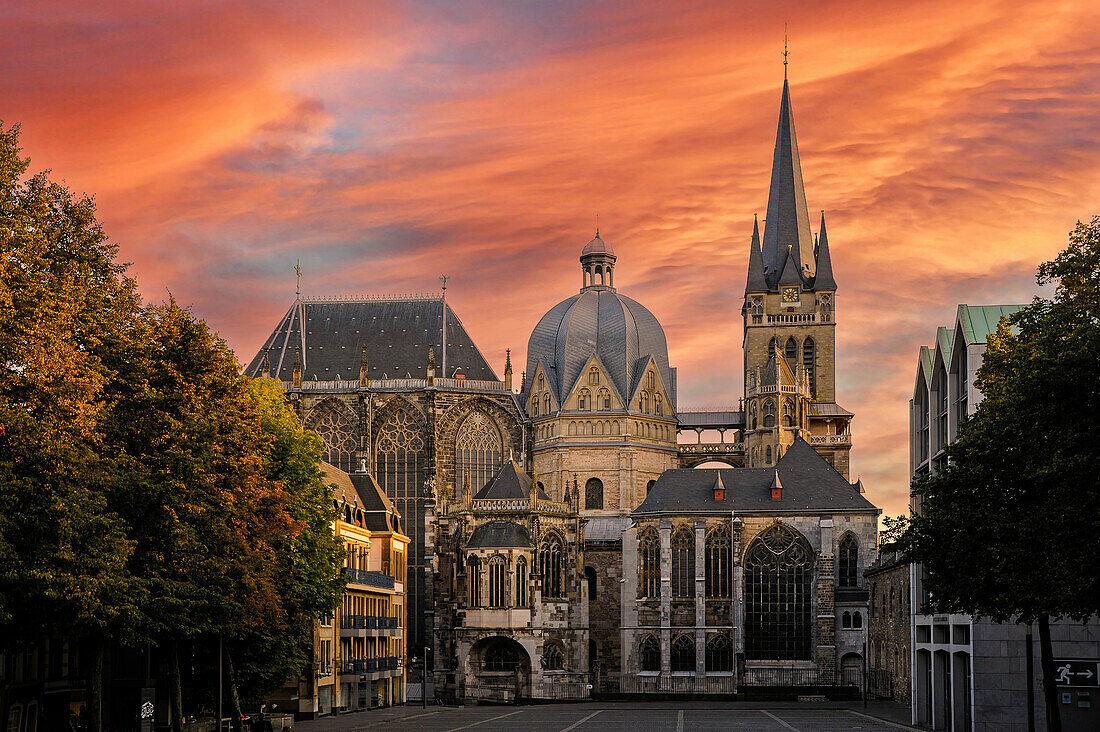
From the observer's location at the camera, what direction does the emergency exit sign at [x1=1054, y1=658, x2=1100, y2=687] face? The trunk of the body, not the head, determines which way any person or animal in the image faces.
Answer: facing the viewer

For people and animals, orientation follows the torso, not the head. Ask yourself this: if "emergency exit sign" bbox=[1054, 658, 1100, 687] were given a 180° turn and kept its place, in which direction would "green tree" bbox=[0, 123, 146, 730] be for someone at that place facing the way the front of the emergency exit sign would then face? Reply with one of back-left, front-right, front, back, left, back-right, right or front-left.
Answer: back-left

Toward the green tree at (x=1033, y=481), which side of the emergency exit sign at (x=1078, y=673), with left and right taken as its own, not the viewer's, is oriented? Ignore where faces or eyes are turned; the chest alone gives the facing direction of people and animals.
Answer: front
